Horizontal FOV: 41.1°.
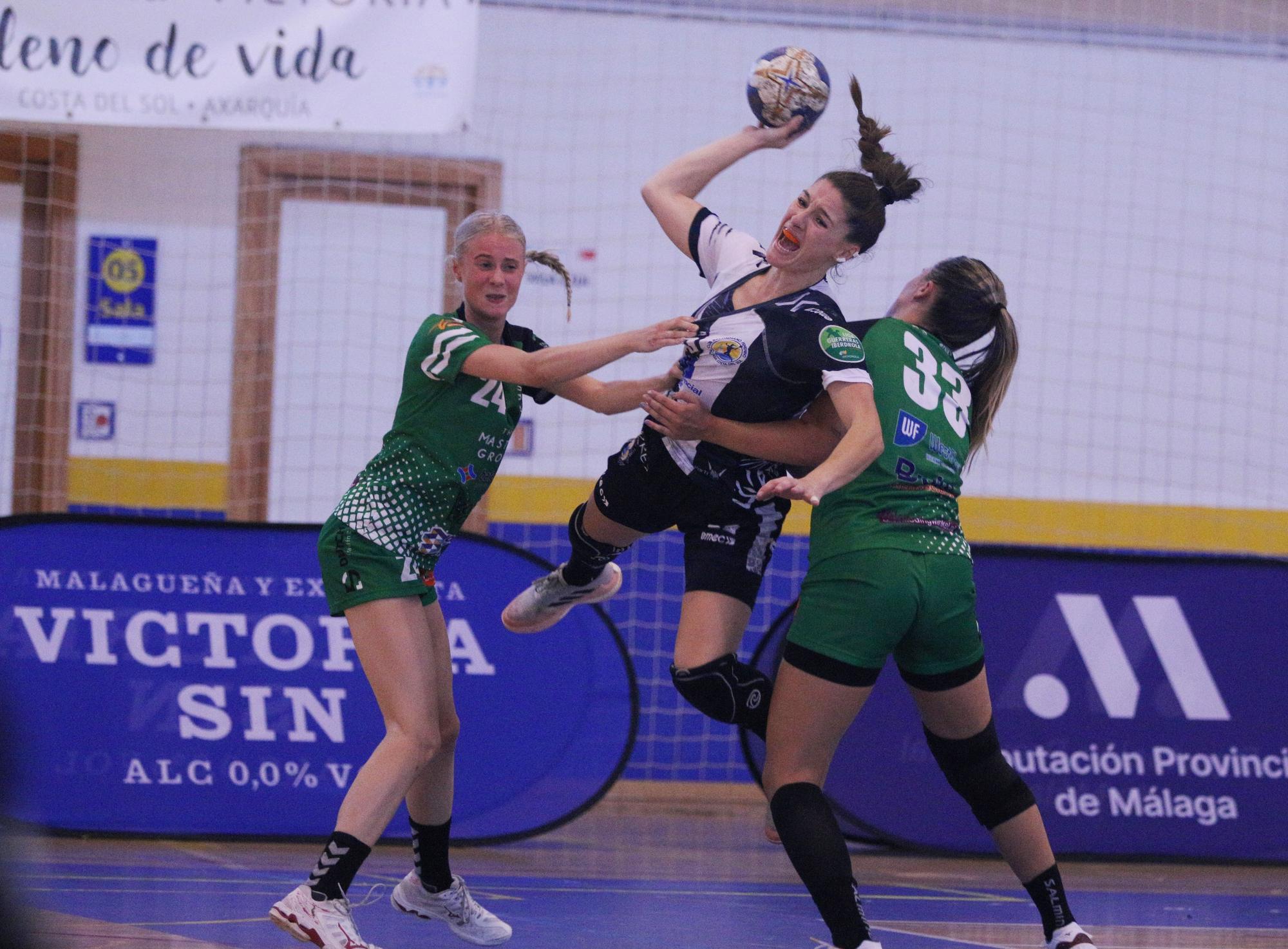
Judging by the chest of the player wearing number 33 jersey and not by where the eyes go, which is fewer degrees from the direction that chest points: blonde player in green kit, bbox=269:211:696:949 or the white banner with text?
the white banner with text

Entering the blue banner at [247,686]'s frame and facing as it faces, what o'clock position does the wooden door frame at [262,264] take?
The wooden door frame is roughly at 6 o'clock from the blue banner.

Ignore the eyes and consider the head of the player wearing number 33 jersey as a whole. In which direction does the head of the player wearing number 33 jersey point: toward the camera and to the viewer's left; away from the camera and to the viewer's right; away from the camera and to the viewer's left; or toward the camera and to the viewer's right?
away from the camera and to the viewer's left

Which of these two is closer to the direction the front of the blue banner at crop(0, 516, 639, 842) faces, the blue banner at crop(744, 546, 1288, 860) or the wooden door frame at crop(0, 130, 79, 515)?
the blue banner

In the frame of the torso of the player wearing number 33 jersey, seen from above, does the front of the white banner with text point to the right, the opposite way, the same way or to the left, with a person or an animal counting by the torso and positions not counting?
the opposite way

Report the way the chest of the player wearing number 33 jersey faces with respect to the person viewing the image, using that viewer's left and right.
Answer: facing away from the viewer and to the left of the viewer

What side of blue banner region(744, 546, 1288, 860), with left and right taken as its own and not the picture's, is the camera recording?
front

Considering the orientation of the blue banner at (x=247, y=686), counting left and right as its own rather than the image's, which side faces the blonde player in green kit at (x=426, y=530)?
front

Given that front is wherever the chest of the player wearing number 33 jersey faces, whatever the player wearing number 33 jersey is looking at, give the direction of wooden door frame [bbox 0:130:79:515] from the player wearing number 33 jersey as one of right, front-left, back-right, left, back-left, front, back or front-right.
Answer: front

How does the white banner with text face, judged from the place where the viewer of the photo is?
facing the viewer

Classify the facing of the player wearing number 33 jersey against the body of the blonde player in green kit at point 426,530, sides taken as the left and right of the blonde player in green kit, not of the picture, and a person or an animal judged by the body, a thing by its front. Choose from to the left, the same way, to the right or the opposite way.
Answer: the opposite way

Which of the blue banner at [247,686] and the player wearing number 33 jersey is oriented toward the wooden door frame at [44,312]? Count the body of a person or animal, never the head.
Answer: the player wearing number 33 jersey

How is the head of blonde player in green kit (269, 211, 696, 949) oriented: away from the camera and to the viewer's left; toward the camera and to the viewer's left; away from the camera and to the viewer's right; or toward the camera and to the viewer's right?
toward the camera and to the viewer's right

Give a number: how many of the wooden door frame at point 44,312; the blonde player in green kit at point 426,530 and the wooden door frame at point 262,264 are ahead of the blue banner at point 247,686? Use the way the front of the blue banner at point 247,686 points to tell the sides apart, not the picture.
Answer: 1

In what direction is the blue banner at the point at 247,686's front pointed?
toward the camera
